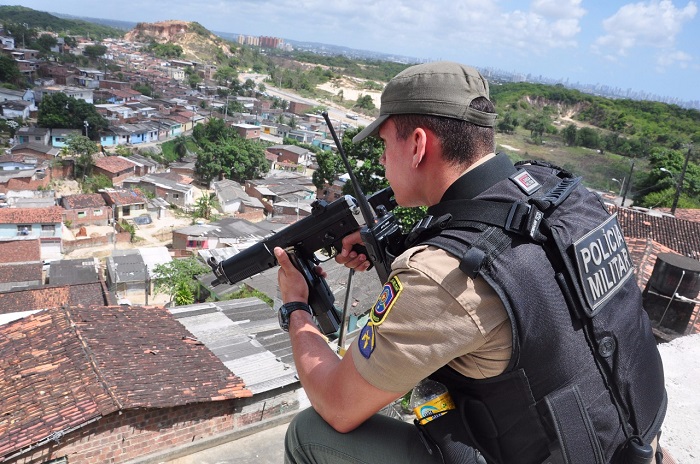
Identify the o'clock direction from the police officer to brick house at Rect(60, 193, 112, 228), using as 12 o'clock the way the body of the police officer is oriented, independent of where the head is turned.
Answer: The brick house is roughly at 12 o'clock from the police officer.

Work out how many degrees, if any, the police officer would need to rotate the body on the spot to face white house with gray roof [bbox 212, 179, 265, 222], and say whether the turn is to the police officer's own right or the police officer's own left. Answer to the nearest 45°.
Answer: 0° — they already face it

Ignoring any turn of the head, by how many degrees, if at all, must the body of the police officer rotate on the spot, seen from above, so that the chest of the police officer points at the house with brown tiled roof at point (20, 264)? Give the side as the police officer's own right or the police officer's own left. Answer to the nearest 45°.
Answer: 0° — they already face it

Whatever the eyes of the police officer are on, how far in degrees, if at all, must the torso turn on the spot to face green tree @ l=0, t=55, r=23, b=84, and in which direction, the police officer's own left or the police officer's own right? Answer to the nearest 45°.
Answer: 0° — they already face it

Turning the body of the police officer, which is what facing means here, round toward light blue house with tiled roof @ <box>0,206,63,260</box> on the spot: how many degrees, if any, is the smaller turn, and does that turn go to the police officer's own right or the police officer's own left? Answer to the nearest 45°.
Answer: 0° — they already face it

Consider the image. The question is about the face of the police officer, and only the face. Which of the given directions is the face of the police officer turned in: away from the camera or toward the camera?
away from the camera

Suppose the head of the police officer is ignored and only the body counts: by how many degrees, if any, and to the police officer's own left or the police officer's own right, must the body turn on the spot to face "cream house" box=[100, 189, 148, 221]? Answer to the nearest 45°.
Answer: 0° — they already face it

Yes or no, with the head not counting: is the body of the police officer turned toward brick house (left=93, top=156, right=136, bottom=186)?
yes

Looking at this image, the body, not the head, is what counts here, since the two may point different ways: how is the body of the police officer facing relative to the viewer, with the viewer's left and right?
facing away from the viewer and to the left of the viewer

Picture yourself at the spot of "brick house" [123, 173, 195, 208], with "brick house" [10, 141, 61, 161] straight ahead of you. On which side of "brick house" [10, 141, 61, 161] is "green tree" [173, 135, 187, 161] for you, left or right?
right

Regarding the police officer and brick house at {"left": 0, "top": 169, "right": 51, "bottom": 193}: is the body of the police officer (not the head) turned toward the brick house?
yes
